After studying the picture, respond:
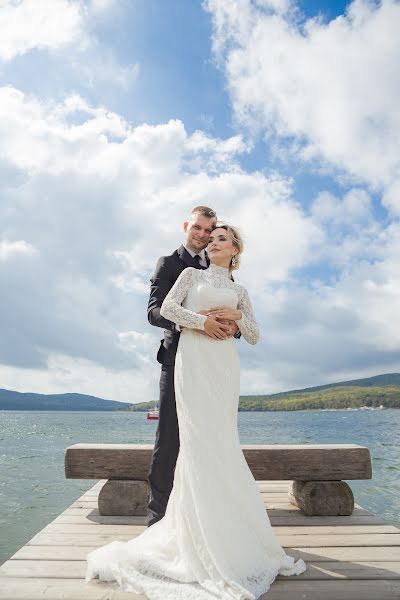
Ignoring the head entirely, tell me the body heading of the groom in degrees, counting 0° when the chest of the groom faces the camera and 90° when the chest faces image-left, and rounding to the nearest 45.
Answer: approximately 315°
